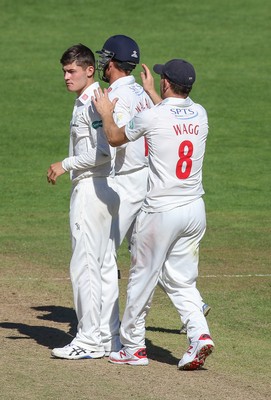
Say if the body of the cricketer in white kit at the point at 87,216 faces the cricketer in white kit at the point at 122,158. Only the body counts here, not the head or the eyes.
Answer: no

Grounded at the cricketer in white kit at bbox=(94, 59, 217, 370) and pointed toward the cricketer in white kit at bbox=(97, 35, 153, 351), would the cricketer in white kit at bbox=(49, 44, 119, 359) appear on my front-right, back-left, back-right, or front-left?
front-left

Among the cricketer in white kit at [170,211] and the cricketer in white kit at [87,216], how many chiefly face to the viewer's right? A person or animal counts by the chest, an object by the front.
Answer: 0

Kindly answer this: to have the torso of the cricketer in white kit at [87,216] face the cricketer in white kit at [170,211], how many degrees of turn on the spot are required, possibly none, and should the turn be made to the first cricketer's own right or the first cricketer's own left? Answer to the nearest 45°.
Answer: approximately 135° to the first cricketer's own left
